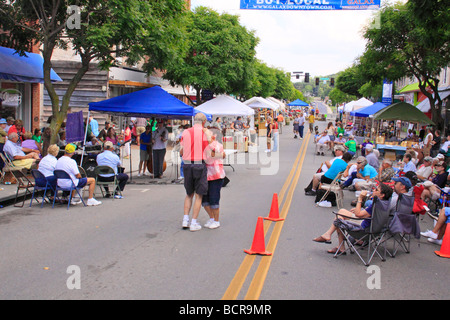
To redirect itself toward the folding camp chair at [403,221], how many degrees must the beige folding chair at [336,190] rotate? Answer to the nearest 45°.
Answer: approximately 90° to its left

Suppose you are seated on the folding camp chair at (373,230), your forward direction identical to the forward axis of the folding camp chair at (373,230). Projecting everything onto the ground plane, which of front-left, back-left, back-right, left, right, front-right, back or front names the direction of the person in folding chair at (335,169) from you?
front-right

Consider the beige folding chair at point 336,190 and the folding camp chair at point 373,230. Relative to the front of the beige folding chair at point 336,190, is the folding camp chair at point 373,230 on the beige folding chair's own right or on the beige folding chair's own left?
on the beige folding chair's own left

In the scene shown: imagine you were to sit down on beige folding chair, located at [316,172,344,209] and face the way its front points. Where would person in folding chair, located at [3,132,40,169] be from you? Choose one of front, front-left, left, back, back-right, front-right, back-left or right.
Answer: front

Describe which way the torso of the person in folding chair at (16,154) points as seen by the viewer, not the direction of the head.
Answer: to the viewer's right

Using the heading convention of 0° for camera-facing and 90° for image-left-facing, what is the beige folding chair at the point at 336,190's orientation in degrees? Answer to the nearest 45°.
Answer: approximately 90°

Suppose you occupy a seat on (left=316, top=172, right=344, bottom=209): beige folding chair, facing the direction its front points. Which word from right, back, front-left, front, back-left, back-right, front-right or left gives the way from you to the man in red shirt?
front-left

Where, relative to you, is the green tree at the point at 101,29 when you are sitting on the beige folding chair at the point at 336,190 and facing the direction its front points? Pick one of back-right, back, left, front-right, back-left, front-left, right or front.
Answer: front

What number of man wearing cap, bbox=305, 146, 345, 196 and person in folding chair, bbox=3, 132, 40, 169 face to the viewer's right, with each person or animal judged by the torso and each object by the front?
1

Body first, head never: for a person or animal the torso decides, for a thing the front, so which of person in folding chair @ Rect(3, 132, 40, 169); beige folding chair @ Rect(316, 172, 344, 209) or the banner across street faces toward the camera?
the banner across street

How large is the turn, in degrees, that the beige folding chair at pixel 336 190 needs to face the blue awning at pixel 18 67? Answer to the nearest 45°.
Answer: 0° — it already faces it

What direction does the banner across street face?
toward the camera

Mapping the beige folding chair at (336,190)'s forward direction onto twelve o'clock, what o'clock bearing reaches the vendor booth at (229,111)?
The vendor booth is roughly at 2 o'clock from the beige folding chair.

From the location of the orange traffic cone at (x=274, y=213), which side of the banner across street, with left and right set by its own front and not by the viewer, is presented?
front

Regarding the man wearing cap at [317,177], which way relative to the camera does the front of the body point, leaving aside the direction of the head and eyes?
to the viewer's left

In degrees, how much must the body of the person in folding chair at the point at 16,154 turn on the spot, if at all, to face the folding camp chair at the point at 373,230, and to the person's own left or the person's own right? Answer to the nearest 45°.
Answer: approximately 45° to the person's own right
